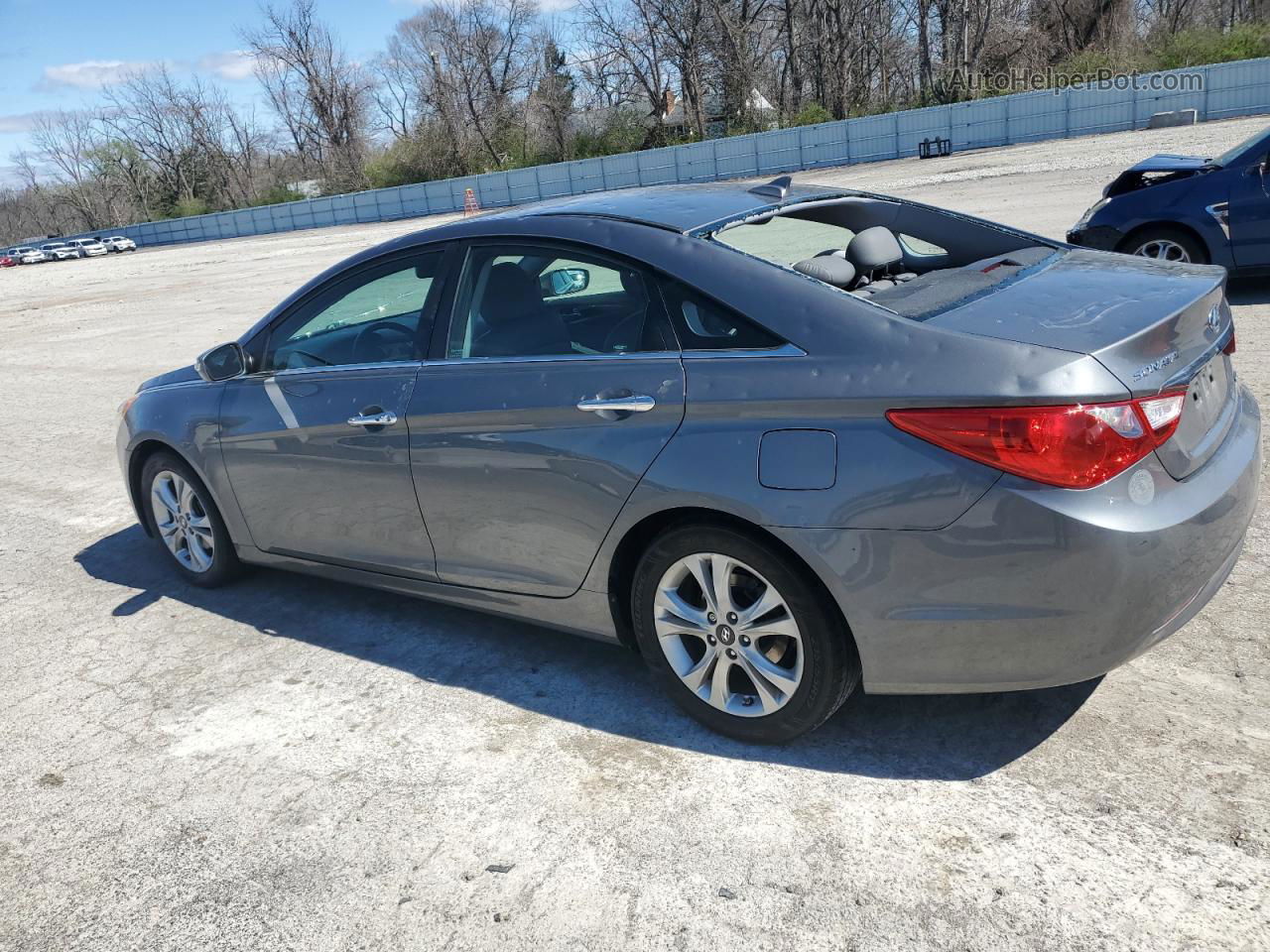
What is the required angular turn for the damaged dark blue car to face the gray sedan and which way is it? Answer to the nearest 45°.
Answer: approximately 90° to its left

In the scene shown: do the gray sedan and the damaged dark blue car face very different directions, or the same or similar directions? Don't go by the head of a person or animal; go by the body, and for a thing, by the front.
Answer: same or similar directions

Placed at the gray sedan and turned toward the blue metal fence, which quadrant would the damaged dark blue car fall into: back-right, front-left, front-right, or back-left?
front-right

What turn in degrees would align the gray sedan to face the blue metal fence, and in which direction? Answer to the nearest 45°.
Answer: approximately 45° to its right

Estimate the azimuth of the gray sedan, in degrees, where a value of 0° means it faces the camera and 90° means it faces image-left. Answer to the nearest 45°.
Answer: approximately 135°

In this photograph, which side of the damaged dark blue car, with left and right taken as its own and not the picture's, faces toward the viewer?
left

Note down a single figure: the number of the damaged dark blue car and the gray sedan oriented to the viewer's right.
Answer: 0

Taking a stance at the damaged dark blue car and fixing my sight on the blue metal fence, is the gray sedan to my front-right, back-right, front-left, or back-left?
back-left

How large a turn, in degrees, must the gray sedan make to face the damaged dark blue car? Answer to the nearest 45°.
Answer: approximately 90° to its right

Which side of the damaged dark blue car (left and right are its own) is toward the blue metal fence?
right
